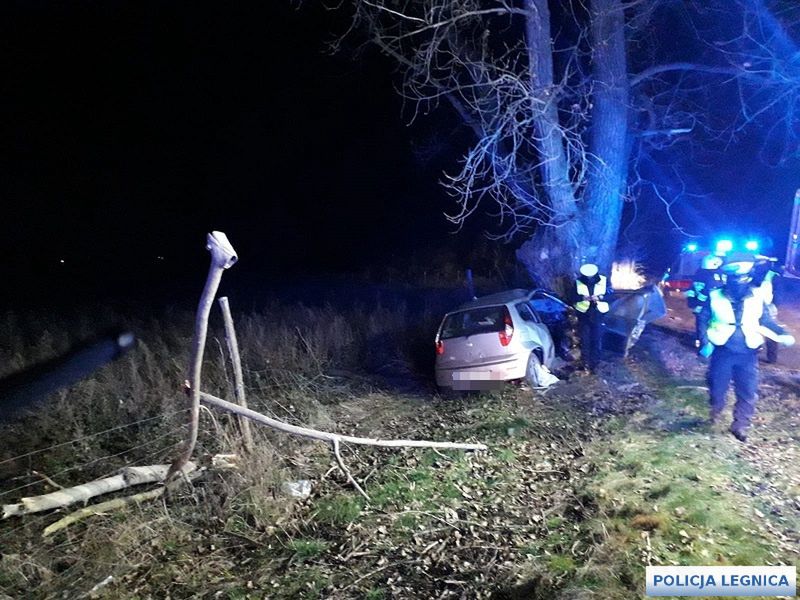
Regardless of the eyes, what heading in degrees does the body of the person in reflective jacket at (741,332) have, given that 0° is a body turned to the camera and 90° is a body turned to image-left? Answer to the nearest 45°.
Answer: approximately 0°

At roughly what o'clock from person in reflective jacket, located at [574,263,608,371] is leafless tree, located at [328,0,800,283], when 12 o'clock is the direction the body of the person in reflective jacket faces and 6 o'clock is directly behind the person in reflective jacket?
The leafless tree is roughly at 6 o'clock from the person in reflective jacket.

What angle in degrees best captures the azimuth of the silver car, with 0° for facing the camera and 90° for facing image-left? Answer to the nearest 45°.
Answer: approximately 225°

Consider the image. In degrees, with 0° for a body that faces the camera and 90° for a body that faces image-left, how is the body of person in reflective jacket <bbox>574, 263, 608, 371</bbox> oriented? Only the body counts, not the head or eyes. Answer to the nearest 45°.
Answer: approximately 0°

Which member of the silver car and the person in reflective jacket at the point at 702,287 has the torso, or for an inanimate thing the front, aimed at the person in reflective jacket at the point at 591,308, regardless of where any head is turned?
the silver car
